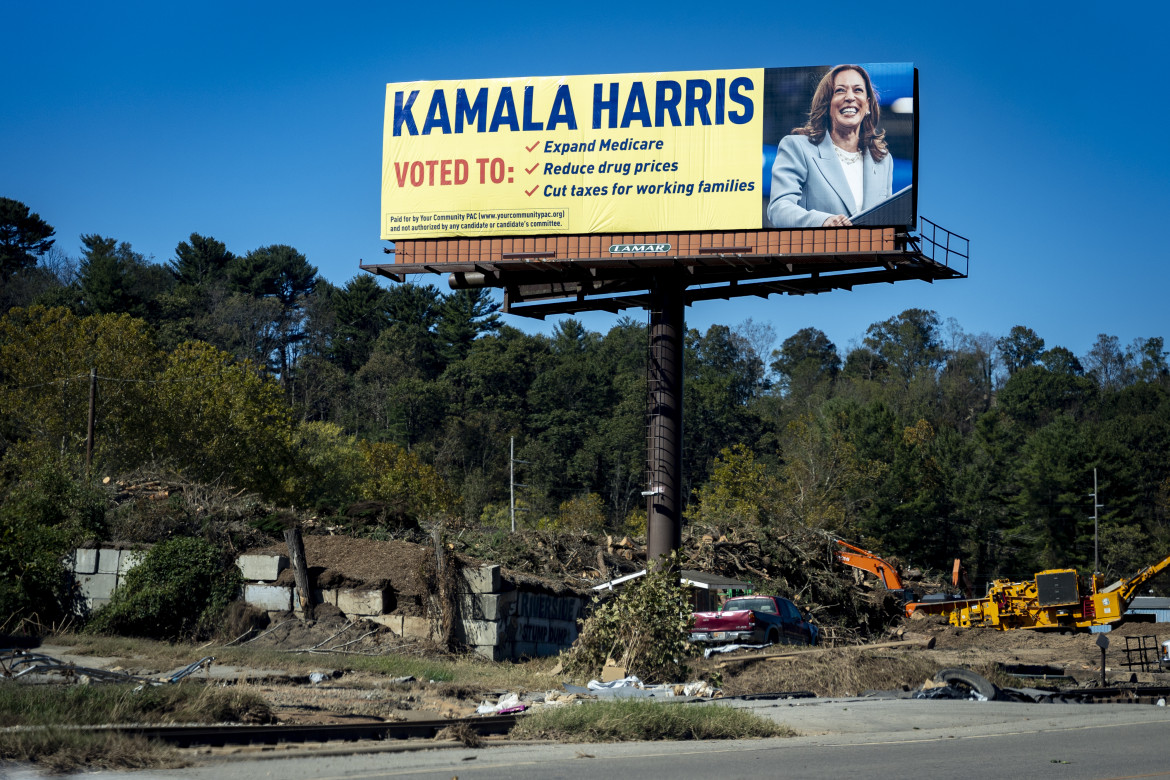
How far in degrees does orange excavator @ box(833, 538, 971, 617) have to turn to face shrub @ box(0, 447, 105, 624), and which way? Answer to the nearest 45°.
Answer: approximately 45° to its left

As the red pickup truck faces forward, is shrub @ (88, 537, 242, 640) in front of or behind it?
behind

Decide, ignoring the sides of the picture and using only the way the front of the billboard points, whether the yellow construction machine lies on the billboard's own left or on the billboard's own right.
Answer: on the billboard's own left

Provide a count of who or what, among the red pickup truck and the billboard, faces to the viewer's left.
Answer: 0

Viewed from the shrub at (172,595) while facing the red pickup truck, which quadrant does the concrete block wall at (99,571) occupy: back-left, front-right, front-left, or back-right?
back-left

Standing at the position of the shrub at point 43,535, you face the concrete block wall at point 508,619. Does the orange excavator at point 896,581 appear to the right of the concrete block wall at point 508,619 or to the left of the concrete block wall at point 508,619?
left

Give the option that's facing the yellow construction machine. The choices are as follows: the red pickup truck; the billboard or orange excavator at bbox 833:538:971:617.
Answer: the red pickup truck

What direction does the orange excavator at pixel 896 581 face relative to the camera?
to the viewer's left

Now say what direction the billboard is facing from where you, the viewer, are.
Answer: facing the viewer

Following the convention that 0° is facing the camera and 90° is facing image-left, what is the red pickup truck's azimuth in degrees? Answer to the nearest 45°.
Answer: approximately 225°

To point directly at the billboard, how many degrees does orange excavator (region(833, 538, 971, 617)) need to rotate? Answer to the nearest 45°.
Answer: approximately 45° to its left

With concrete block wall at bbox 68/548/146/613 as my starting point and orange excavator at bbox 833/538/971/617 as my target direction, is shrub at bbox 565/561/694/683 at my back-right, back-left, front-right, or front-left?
front-right

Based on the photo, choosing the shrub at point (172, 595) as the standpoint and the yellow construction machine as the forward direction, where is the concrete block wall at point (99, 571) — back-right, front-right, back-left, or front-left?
back-left

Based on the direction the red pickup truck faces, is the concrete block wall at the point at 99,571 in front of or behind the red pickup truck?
behind

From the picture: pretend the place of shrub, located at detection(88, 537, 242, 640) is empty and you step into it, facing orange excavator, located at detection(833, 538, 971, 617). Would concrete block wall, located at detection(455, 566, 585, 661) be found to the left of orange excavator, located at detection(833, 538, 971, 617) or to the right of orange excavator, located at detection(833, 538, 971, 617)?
right

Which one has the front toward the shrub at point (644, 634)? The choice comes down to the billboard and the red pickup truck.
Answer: the billboard
